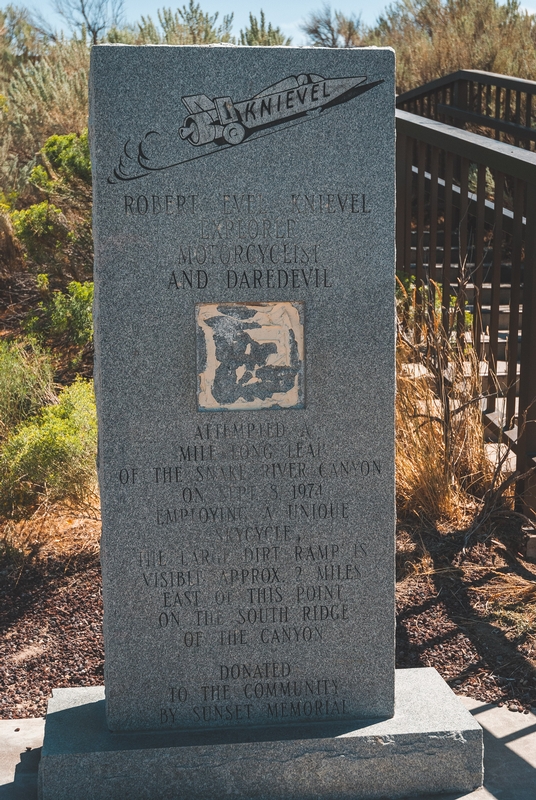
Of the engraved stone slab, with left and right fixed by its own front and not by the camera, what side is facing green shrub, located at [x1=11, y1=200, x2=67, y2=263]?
back

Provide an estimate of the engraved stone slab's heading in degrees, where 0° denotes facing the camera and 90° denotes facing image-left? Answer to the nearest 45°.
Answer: approximately 0°

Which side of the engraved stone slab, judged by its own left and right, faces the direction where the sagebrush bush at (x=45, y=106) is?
back

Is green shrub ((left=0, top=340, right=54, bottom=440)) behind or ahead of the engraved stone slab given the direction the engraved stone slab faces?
behind

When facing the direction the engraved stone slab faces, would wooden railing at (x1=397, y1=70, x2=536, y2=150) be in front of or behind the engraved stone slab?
behind

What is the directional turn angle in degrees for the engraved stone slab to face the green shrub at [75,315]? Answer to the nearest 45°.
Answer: approximately 180°

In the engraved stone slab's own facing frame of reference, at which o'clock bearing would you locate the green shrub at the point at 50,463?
The green shrub is roughly at 5 o'clock from the engraved stone slab.

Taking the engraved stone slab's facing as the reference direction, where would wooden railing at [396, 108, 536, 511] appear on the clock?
The wooden railing is roughly at 7 o'clock from the engraved stone slab.

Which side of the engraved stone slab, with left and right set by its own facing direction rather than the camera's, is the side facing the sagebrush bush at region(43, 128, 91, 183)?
back
